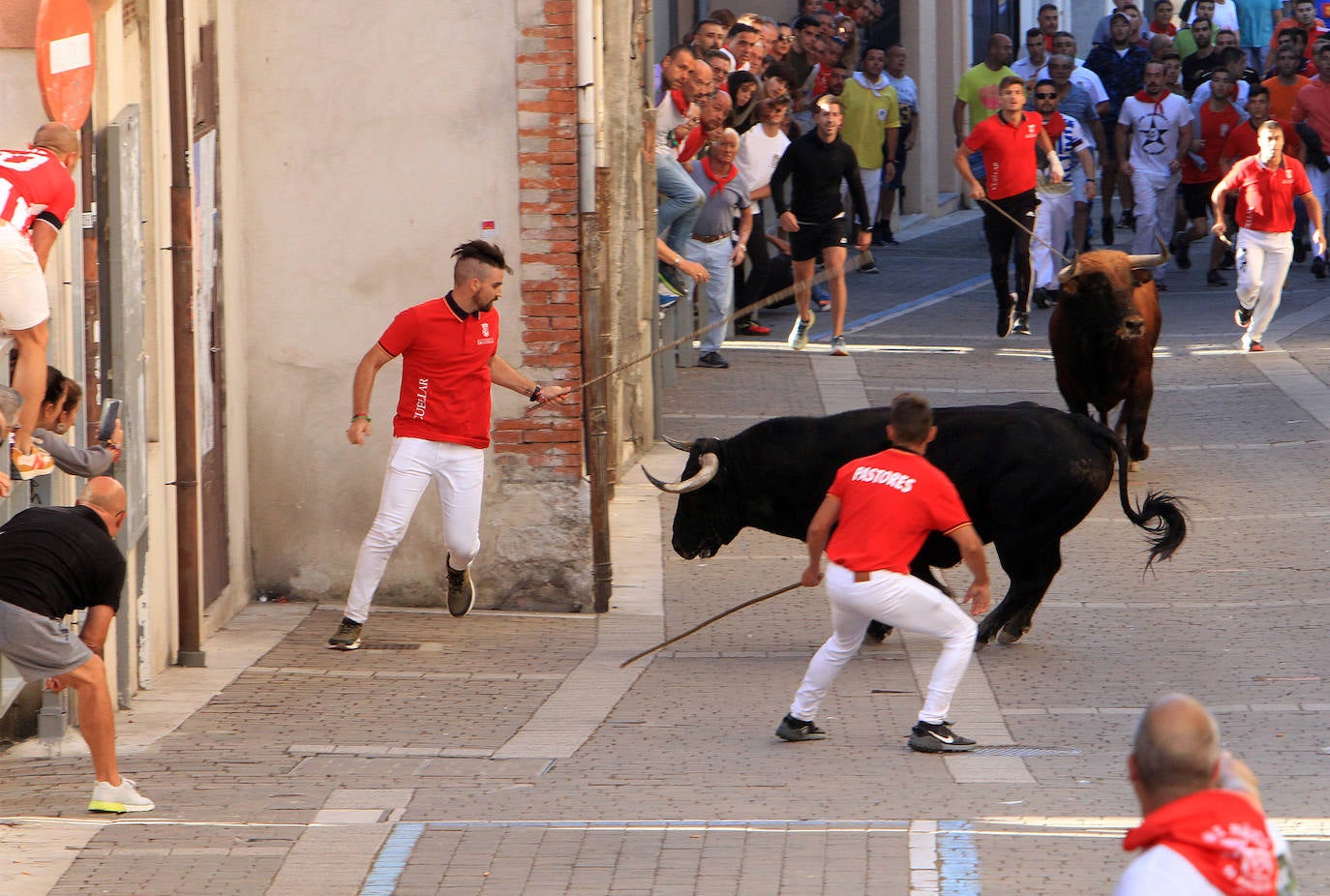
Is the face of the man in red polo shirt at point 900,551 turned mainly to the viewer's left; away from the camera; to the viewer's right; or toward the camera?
away from the camera

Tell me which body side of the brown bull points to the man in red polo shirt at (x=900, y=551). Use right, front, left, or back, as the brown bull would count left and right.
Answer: front

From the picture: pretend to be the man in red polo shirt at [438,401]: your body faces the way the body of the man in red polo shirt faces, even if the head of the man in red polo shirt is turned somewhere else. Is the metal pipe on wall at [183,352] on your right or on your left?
on your right

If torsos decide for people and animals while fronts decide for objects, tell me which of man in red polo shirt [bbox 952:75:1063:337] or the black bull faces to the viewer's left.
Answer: the black bull

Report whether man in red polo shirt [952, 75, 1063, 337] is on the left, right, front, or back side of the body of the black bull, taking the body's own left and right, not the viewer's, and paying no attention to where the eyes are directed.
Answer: right

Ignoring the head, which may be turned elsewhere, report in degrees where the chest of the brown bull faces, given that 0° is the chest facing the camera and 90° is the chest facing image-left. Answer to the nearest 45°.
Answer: approximately 0°

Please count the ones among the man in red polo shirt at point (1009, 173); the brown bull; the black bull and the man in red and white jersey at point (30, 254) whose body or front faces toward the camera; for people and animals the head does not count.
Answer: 2

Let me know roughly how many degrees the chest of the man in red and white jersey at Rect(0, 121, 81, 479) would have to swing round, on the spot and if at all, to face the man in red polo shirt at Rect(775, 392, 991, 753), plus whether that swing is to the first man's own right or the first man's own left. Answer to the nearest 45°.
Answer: approximately 45° to the first man's own right

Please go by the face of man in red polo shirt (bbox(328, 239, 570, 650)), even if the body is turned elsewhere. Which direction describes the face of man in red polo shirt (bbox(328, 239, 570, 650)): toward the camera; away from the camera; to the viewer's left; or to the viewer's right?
to the viewer's right

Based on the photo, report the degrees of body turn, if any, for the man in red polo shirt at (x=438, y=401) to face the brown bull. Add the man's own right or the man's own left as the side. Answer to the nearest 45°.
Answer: approximately 90° to the man's own left

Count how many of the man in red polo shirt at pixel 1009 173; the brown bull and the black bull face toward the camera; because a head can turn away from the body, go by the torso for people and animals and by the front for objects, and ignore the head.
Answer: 2
